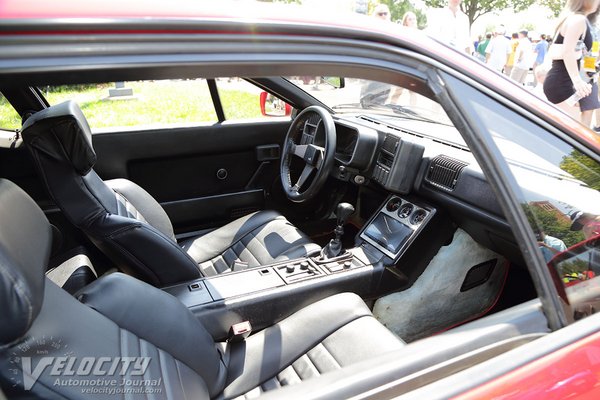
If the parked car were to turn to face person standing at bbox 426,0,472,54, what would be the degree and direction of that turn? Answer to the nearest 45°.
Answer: approximately 45° to its left

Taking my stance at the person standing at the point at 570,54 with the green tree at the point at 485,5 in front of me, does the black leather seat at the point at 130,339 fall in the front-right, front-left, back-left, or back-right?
back-left

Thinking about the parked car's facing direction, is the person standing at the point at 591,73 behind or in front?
in front

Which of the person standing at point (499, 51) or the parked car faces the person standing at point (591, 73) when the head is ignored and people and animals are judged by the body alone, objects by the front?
the parked car
